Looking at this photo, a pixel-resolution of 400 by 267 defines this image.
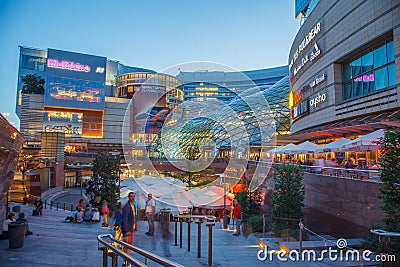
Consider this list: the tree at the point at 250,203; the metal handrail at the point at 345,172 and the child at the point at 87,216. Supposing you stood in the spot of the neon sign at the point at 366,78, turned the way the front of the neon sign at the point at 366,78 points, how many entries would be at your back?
0

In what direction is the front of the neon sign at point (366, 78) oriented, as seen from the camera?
facing the viewer and to the left of the viewer

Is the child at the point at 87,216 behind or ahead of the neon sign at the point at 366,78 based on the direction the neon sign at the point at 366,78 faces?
ahead

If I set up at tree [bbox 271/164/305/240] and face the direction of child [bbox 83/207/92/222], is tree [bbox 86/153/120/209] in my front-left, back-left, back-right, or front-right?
front-right

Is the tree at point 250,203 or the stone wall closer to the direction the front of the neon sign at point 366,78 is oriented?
the tree

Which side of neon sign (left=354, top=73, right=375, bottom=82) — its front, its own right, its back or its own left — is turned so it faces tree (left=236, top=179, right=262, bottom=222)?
front

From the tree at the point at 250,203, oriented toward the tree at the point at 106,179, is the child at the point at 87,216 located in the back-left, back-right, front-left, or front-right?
front-left

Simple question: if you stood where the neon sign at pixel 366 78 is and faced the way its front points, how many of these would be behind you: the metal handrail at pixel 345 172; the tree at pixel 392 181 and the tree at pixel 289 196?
0

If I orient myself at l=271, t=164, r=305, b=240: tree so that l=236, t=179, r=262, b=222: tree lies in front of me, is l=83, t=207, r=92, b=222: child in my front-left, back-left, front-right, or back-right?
front-left

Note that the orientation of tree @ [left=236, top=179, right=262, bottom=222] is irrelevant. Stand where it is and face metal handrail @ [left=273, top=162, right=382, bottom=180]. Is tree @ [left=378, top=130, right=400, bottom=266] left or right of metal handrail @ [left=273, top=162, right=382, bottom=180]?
right

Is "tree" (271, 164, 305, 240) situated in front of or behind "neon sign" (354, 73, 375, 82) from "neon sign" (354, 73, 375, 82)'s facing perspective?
in front

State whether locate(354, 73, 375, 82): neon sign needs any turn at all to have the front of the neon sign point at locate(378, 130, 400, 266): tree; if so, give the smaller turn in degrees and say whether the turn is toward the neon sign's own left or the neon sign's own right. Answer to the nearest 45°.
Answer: approximately 45° to the neon sign's own left

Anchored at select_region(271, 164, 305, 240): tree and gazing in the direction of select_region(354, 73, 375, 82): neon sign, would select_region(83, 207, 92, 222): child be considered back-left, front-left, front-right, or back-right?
back-left

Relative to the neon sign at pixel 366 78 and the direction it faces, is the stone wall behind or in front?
in front

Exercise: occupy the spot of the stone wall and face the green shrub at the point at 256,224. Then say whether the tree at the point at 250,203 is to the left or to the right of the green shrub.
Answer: right
